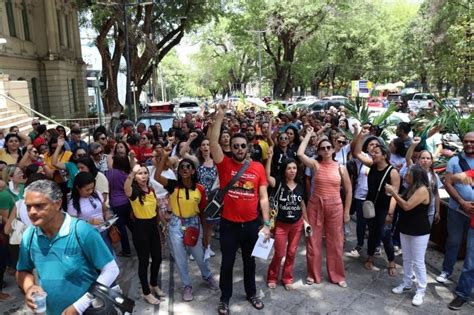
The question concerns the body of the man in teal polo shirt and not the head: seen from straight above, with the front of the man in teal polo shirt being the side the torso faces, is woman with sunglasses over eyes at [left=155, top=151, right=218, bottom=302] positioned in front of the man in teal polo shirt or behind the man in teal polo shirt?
behind

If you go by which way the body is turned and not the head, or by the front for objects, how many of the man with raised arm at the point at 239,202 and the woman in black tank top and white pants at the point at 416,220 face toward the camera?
1

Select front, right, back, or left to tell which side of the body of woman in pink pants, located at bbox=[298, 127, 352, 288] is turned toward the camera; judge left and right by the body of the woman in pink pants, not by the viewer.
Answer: front

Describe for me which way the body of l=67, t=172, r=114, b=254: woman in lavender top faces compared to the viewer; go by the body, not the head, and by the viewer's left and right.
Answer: facing the viewer and to the right of the viewer

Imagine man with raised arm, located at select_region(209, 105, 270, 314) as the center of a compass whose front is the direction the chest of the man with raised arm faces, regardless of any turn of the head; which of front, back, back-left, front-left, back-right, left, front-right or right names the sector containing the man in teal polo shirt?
front-right

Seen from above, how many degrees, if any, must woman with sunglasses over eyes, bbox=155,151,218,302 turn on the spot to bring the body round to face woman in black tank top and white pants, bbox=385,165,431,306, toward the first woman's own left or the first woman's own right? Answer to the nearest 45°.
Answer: approximately 90° to the first woman's own left

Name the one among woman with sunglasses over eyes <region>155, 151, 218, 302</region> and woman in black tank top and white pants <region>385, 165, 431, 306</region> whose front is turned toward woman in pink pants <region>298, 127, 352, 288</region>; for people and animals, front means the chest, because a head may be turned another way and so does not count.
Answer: woman in black tank top and white pants <region>385, 165, 431, 306</region>

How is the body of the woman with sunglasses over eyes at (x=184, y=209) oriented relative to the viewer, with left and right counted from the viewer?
facing the viewer

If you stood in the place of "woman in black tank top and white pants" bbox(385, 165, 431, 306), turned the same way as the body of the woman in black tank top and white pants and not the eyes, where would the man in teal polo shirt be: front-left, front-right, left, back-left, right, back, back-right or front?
front-left

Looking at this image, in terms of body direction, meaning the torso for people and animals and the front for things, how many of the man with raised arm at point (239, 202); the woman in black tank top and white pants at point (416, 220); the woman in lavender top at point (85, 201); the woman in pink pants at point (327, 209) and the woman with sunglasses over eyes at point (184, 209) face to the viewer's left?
1

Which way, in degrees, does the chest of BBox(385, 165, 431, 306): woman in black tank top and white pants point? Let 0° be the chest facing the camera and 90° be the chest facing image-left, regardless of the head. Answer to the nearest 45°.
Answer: approximately 90°

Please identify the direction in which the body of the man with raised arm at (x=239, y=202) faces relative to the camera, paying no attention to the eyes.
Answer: toward the camera

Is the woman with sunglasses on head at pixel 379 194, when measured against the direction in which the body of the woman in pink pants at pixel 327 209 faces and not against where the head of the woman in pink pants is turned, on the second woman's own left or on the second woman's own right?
on the second woman's own left
